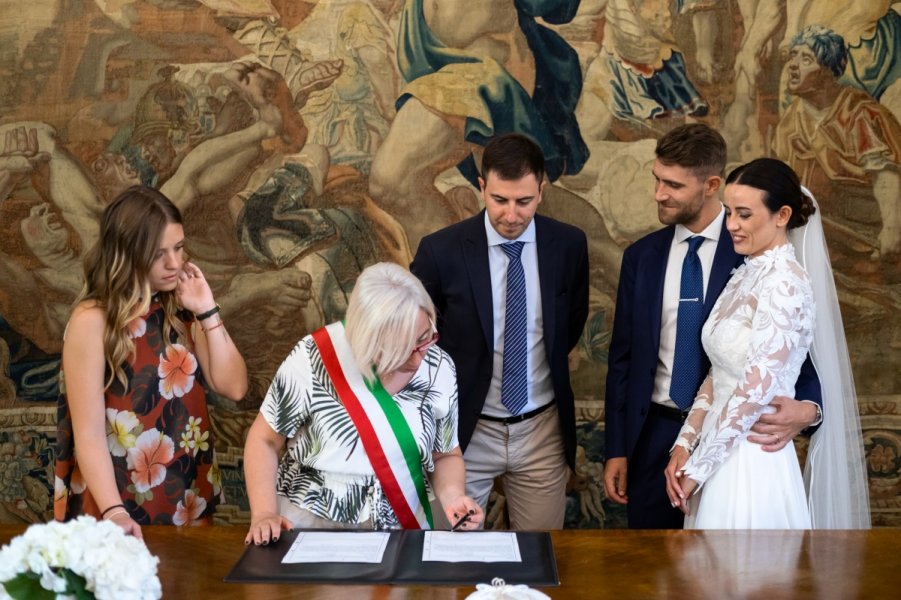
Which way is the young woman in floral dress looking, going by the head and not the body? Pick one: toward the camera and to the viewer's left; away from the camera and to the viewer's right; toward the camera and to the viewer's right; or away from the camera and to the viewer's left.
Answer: toward the camera and to the viewer's right

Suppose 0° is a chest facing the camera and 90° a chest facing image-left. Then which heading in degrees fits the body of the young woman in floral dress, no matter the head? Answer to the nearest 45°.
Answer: approximately 315°

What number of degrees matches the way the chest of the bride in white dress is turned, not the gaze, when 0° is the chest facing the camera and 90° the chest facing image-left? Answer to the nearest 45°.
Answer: approximately 45°

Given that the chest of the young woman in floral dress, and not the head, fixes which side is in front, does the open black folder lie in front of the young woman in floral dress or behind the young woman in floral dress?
in front

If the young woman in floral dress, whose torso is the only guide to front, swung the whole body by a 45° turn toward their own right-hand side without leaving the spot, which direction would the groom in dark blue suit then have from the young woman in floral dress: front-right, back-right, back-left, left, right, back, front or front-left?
left

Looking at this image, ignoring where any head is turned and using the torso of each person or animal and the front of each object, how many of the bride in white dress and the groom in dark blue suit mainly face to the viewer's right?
0

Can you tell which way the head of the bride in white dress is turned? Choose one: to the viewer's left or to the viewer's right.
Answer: to the viewer's left

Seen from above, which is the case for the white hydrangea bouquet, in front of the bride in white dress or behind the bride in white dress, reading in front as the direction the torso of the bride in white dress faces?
in front

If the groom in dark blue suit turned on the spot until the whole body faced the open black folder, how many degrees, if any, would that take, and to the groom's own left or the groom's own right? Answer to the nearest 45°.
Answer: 0° — they already face it

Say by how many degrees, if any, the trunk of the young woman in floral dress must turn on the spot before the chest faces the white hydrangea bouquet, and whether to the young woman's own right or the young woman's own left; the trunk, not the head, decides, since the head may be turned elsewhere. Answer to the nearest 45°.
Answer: approximately 45° to the young woman's own right

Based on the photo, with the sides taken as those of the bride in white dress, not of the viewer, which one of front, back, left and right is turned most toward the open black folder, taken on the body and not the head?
front
